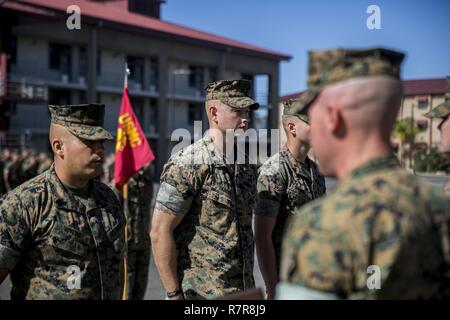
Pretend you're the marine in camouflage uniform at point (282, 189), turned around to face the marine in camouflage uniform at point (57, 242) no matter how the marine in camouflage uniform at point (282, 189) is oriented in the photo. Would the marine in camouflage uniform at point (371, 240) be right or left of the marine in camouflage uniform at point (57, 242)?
left

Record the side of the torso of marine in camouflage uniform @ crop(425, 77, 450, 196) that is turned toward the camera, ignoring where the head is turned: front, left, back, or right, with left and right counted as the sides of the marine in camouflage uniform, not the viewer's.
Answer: left

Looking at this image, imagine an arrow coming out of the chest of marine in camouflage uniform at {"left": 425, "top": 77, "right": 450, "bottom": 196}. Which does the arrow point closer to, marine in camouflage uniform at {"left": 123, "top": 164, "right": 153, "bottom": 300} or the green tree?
the marine in camouflage uniform
